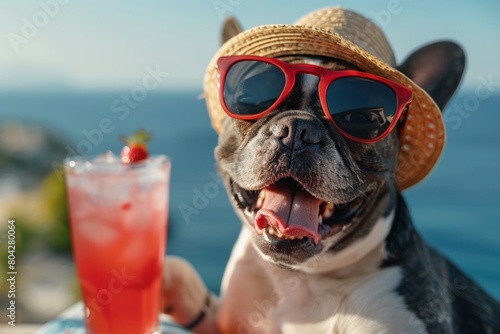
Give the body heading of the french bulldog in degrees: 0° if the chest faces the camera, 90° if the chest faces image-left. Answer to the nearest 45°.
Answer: approximately 45°

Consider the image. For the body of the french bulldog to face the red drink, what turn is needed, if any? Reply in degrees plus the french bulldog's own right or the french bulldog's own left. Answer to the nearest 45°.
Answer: approximately 45° to the french bulldog's own right
